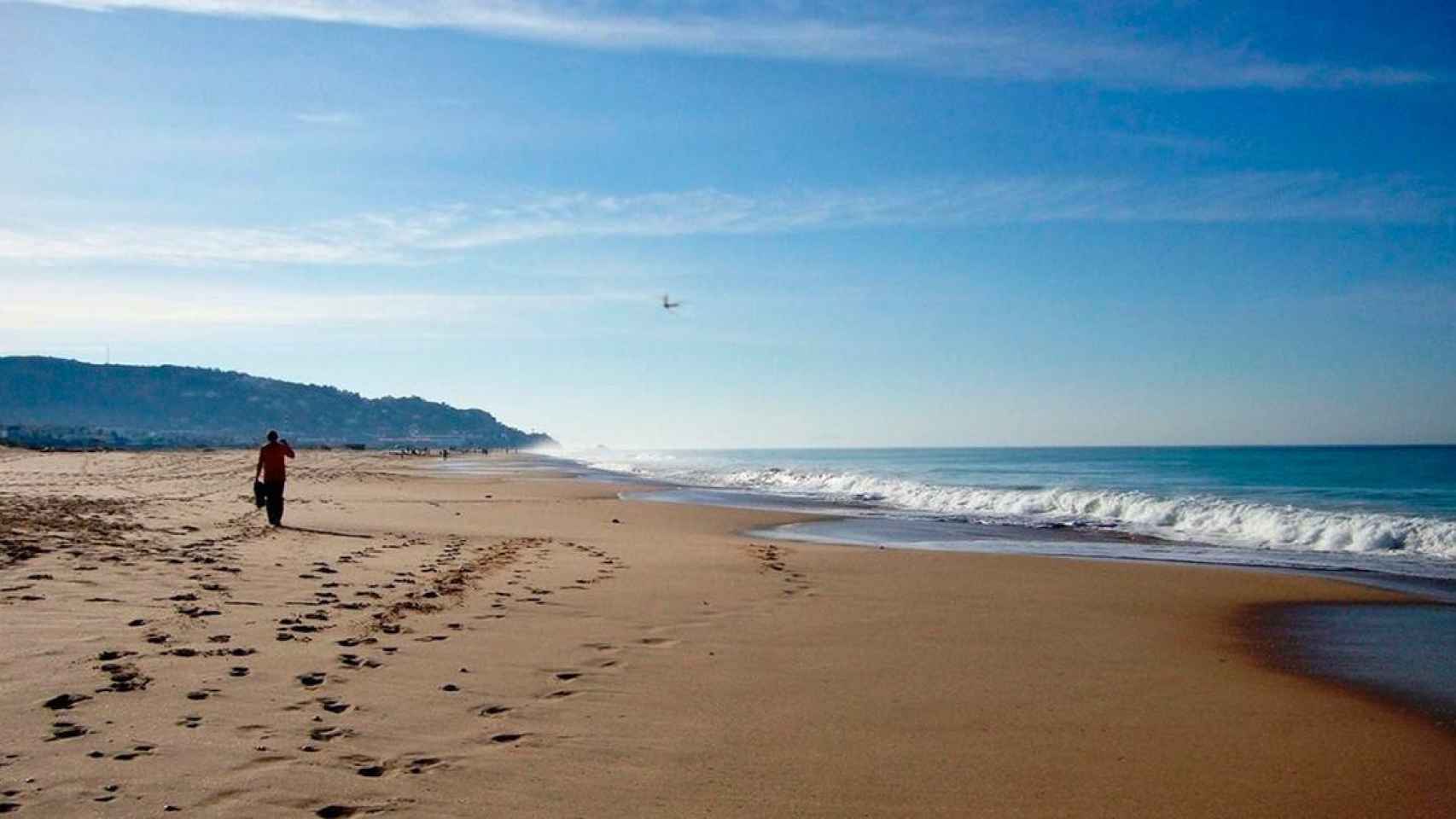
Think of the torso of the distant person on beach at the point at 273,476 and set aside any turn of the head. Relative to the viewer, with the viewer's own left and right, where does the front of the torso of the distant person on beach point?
facing away from the viewer
